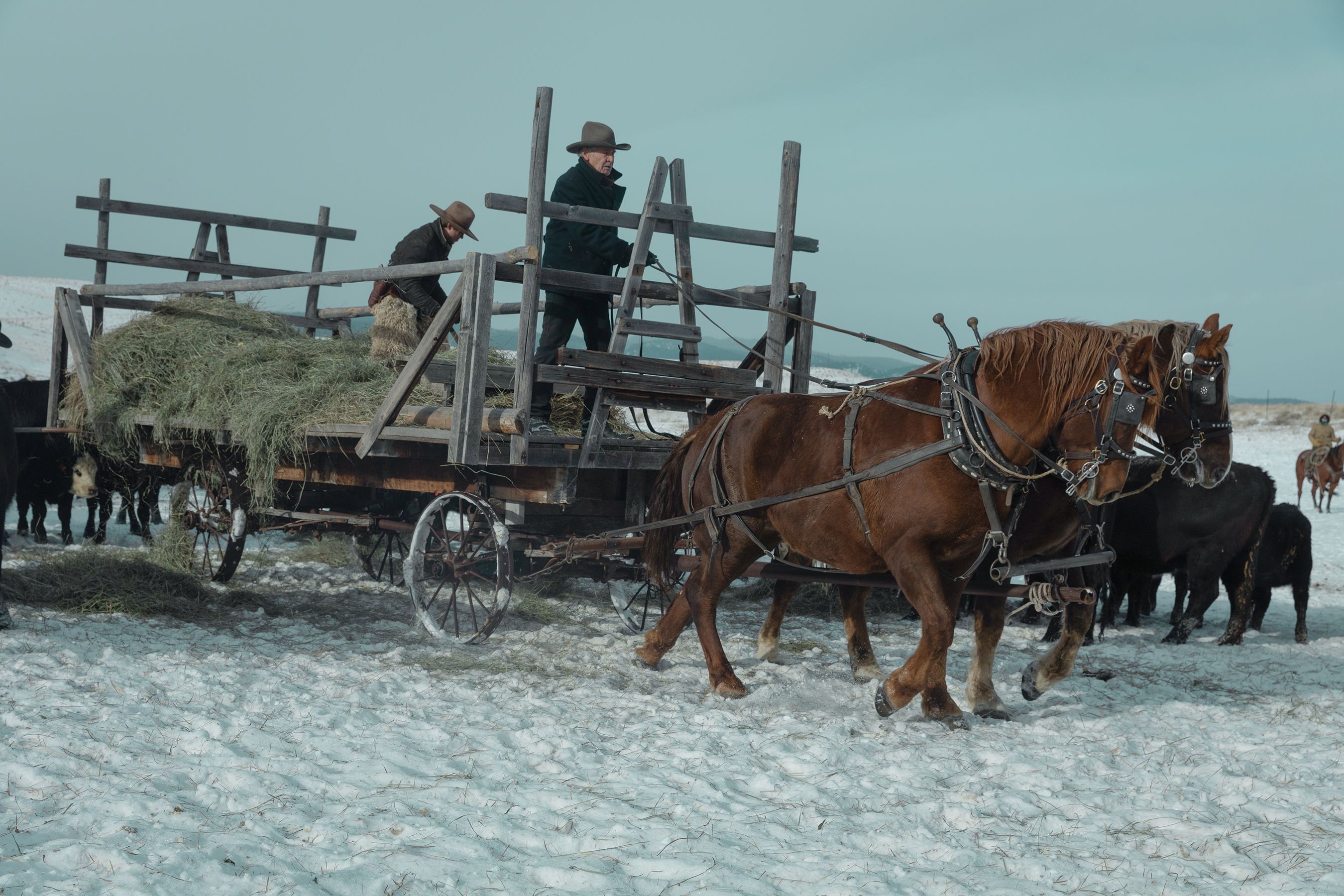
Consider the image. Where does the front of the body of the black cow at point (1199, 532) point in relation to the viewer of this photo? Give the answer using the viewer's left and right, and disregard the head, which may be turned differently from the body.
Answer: facing away from the viewer and to the left of the viewer

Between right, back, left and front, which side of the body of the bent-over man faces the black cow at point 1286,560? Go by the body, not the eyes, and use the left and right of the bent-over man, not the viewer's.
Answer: front

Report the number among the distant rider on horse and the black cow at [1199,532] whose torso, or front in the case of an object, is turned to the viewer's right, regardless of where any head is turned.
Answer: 0

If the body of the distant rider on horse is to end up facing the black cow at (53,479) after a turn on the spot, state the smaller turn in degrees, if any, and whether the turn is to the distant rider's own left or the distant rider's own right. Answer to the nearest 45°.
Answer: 0° — they already face it

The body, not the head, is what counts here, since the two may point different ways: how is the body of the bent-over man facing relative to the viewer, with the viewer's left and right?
facing to the right of the viewer

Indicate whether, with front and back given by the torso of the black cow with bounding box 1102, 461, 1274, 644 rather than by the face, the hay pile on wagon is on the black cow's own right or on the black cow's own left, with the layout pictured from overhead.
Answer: on the black cow's own left

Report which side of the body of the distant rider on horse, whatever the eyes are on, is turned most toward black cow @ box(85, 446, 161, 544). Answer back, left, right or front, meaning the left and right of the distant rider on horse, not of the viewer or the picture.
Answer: front

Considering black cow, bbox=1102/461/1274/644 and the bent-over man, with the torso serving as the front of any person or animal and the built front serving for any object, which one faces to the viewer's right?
the bent-over man

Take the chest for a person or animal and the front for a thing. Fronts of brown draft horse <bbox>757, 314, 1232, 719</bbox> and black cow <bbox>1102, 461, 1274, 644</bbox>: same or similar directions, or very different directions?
very different directions
